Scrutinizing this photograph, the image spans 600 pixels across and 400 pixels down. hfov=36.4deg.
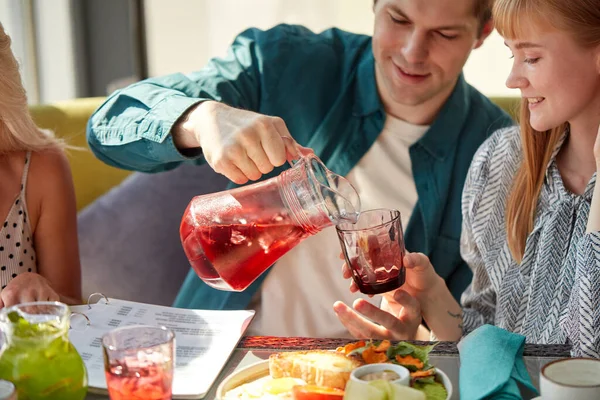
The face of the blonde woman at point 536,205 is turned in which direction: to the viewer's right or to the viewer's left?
to the viewer's left

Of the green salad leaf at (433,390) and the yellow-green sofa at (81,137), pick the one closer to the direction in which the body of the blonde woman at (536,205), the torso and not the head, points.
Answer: the green salad leaf

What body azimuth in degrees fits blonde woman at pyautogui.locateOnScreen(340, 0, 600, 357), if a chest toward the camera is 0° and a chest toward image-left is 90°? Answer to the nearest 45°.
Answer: approximately 45°

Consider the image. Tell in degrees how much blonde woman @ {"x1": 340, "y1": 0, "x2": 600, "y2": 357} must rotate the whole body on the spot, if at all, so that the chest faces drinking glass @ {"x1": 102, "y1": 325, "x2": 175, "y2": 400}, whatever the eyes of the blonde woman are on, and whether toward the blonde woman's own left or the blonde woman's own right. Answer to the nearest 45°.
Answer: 0° — they already face it

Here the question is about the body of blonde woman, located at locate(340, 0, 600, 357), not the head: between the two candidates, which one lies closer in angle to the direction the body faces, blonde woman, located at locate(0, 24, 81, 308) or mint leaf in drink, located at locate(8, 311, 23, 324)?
the mint leaf in drink

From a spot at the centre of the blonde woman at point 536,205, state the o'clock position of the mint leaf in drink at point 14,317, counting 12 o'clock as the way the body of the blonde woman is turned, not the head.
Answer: The mint leaf in drink is roughly at 12 o'clock from the blonde woman.

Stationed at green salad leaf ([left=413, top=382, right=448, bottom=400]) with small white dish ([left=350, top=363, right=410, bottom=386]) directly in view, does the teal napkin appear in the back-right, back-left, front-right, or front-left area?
back-right

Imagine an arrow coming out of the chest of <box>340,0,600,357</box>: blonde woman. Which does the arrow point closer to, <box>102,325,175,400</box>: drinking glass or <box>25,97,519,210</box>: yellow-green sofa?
the drinking glass
